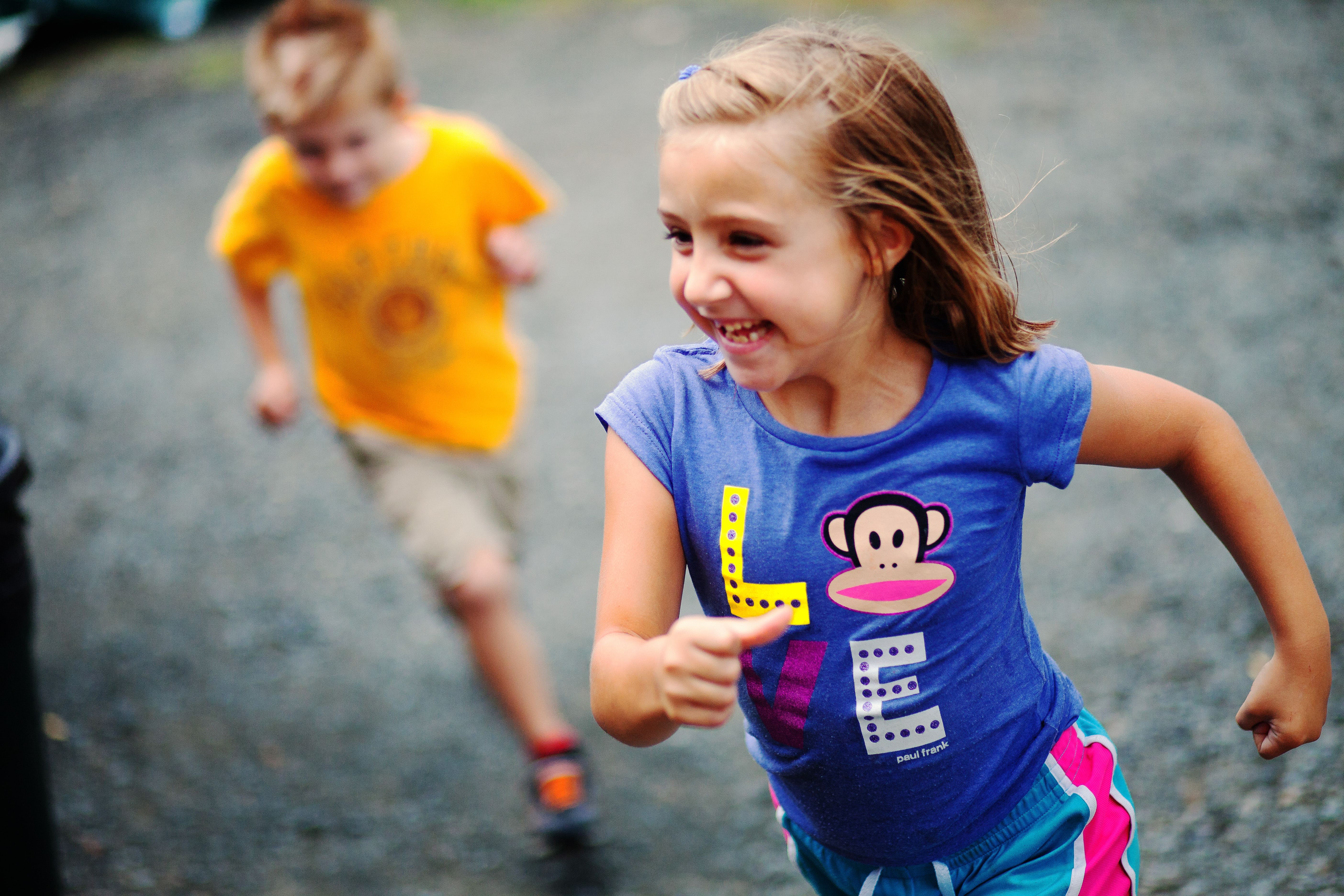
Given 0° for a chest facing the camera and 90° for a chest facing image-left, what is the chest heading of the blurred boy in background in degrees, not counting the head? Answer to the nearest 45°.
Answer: approximately 0°

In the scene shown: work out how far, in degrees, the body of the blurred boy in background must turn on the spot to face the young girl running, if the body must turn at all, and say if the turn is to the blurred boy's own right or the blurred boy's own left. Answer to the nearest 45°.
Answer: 0° — they already face them
